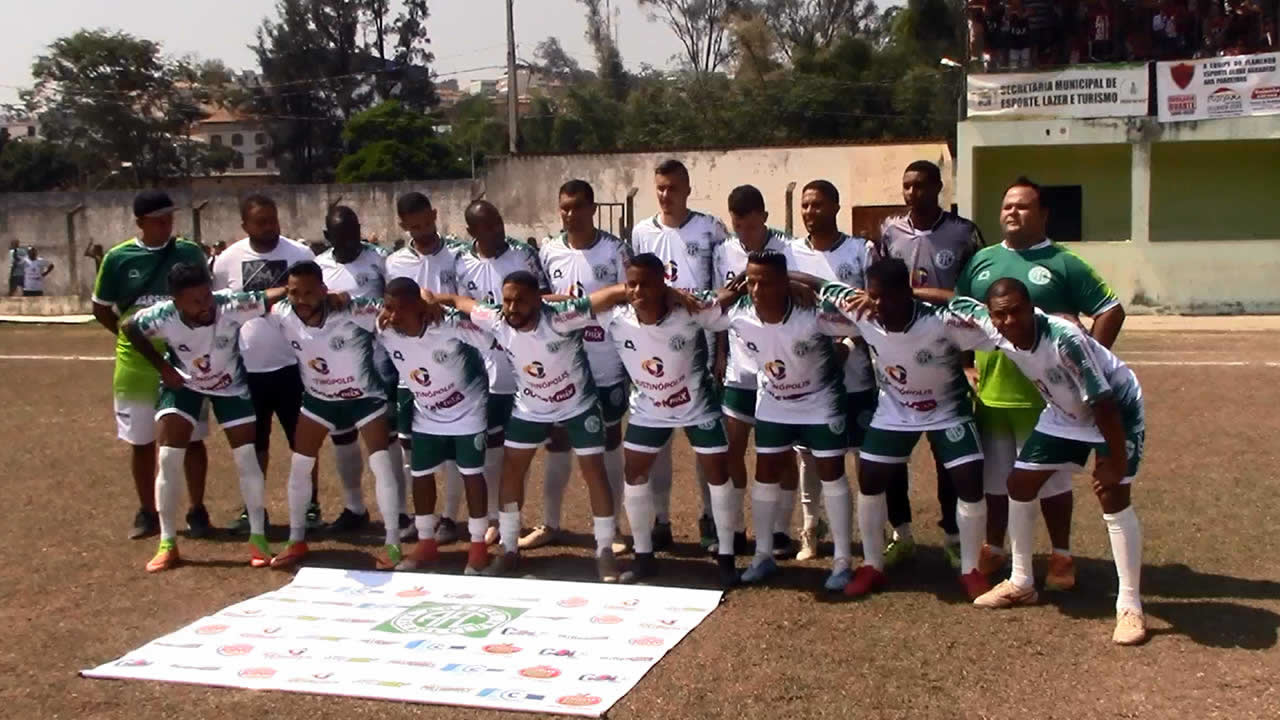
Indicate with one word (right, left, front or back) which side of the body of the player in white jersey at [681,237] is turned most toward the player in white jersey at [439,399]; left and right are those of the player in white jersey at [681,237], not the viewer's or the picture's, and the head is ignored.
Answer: right

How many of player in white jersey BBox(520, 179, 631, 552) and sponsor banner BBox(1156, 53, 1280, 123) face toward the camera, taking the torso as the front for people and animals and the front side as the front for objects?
2

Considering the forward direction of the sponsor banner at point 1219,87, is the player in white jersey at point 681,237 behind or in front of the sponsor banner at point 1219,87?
in front

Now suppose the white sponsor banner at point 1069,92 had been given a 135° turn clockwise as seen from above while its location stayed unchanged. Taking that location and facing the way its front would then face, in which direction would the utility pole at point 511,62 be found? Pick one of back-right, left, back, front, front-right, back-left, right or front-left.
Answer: front

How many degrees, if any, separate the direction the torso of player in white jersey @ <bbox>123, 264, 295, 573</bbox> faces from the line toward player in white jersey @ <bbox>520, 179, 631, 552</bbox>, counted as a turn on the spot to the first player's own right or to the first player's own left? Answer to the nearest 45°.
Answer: approximately 90° to the first player's own left

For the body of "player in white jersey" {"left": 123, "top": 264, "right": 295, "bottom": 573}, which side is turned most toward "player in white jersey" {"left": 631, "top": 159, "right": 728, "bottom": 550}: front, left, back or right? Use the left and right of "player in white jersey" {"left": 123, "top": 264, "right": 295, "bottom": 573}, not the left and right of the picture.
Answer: left

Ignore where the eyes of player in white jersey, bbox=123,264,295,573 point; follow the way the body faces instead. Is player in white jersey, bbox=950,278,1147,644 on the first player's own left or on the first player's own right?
on the first player's own left

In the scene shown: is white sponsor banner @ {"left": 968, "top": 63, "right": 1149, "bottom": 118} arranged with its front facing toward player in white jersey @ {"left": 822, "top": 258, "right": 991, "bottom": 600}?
yes

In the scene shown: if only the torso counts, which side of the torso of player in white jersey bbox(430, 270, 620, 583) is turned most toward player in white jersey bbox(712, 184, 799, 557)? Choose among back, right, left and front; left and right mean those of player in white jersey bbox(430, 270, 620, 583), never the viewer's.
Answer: left

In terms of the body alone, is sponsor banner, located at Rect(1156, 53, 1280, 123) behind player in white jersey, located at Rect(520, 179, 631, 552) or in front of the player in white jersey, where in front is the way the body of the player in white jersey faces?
behind

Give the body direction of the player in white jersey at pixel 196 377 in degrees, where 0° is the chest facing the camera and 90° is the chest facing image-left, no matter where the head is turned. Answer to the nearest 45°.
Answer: approximately 0°

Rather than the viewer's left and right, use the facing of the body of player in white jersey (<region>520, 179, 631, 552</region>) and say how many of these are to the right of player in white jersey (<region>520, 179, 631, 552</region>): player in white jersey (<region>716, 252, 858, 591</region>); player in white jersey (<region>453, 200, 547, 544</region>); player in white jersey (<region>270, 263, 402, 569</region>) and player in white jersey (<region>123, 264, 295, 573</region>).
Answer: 3

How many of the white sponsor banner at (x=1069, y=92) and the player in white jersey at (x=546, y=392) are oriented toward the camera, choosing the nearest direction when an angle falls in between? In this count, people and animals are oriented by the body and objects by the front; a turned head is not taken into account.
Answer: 2
